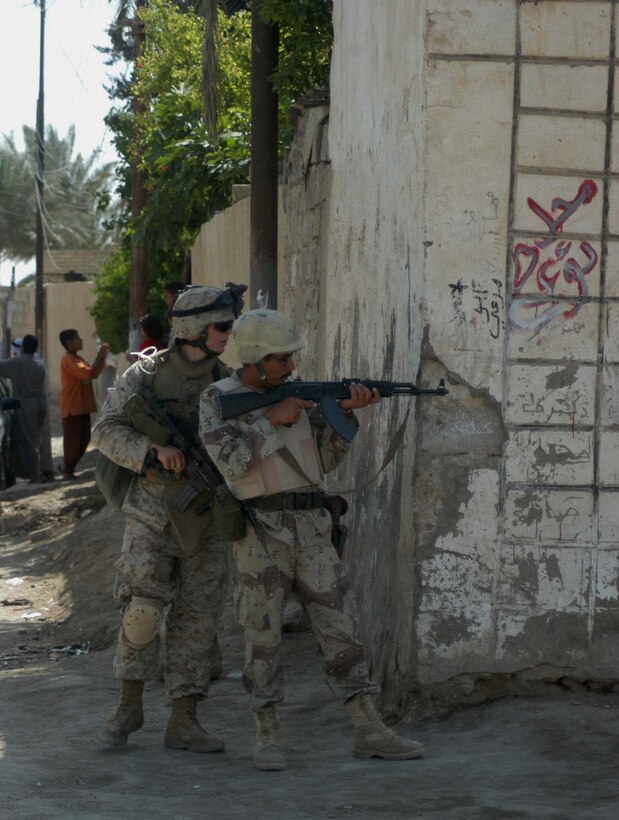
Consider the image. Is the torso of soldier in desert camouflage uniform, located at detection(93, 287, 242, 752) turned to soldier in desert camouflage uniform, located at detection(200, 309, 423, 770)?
yes

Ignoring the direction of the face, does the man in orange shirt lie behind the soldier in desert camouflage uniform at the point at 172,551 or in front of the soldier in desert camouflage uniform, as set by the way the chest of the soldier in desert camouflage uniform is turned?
behind

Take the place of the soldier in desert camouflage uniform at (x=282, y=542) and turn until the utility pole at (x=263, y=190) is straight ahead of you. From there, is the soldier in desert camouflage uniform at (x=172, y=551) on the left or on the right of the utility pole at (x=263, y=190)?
left

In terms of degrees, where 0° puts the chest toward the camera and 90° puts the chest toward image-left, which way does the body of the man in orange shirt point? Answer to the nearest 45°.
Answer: approximately 270°

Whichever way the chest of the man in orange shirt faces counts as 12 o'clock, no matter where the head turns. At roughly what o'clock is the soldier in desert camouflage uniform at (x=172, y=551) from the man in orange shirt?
The soldier in desert camouflage uniform is roughly at 3 o'clock from the man in orange shirt.

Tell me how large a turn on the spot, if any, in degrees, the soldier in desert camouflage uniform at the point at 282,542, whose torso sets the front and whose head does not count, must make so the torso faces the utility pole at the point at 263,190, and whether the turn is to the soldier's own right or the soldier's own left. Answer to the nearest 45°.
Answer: approximately 135° to the soldier's own left

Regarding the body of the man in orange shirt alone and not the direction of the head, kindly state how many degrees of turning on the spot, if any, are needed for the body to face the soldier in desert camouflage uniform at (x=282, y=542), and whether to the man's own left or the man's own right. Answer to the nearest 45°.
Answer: approximately 90° to the man's own right

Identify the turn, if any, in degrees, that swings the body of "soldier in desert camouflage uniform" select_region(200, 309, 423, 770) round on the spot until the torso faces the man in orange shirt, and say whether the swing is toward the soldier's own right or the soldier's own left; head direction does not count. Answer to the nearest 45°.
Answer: approximately 135° to the soldier's own left

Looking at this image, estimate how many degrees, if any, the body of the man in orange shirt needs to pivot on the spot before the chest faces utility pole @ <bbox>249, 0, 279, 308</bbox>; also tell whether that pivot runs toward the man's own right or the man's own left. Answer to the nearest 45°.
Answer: approximately 90° to the man's own right

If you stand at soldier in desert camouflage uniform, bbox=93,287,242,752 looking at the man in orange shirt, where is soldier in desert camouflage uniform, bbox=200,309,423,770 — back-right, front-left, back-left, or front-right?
back-right

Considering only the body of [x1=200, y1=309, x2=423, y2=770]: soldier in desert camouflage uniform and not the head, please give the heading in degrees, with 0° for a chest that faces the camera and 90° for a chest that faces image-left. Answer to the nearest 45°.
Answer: approximately 315°

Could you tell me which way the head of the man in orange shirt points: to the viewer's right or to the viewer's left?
to the viewer's right

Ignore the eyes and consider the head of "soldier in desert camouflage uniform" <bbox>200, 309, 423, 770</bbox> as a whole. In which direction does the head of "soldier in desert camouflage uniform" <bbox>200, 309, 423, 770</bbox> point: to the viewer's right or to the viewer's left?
to the viewer's right
